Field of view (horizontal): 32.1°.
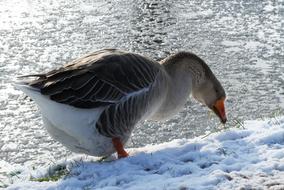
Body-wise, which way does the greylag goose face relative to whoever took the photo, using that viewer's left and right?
facing to the right of the viewer
